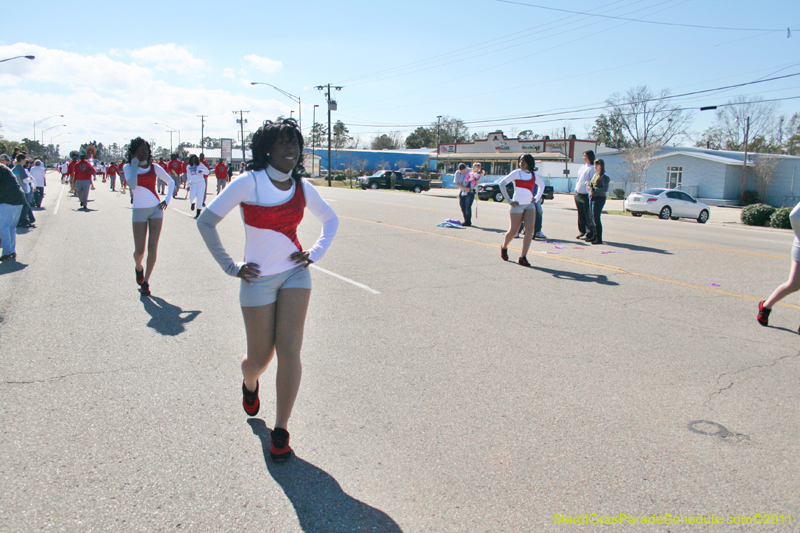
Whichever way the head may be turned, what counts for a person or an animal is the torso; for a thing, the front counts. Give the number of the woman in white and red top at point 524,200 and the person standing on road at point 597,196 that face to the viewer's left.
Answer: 1

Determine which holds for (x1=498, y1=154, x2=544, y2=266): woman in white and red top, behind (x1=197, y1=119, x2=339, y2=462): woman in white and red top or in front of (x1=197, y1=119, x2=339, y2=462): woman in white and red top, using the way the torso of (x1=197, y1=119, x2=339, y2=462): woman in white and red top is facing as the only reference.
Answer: behind

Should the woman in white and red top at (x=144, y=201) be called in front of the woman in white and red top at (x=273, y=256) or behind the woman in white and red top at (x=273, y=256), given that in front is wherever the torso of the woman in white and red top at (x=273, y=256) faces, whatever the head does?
behind

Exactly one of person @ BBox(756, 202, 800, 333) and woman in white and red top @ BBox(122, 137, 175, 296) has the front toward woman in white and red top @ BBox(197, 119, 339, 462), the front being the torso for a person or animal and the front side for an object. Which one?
woman in white and red top @ BBox(122, 137, 175, 296)

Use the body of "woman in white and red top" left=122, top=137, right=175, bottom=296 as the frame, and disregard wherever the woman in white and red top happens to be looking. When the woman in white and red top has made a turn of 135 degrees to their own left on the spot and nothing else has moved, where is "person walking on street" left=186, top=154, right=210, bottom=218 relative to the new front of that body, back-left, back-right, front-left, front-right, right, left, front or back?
front-left

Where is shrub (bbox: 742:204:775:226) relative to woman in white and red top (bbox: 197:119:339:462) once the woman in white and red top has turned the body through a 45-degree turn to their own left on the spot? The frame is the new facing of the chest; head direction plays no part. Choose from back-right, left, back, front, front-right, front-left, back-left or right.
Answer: left
